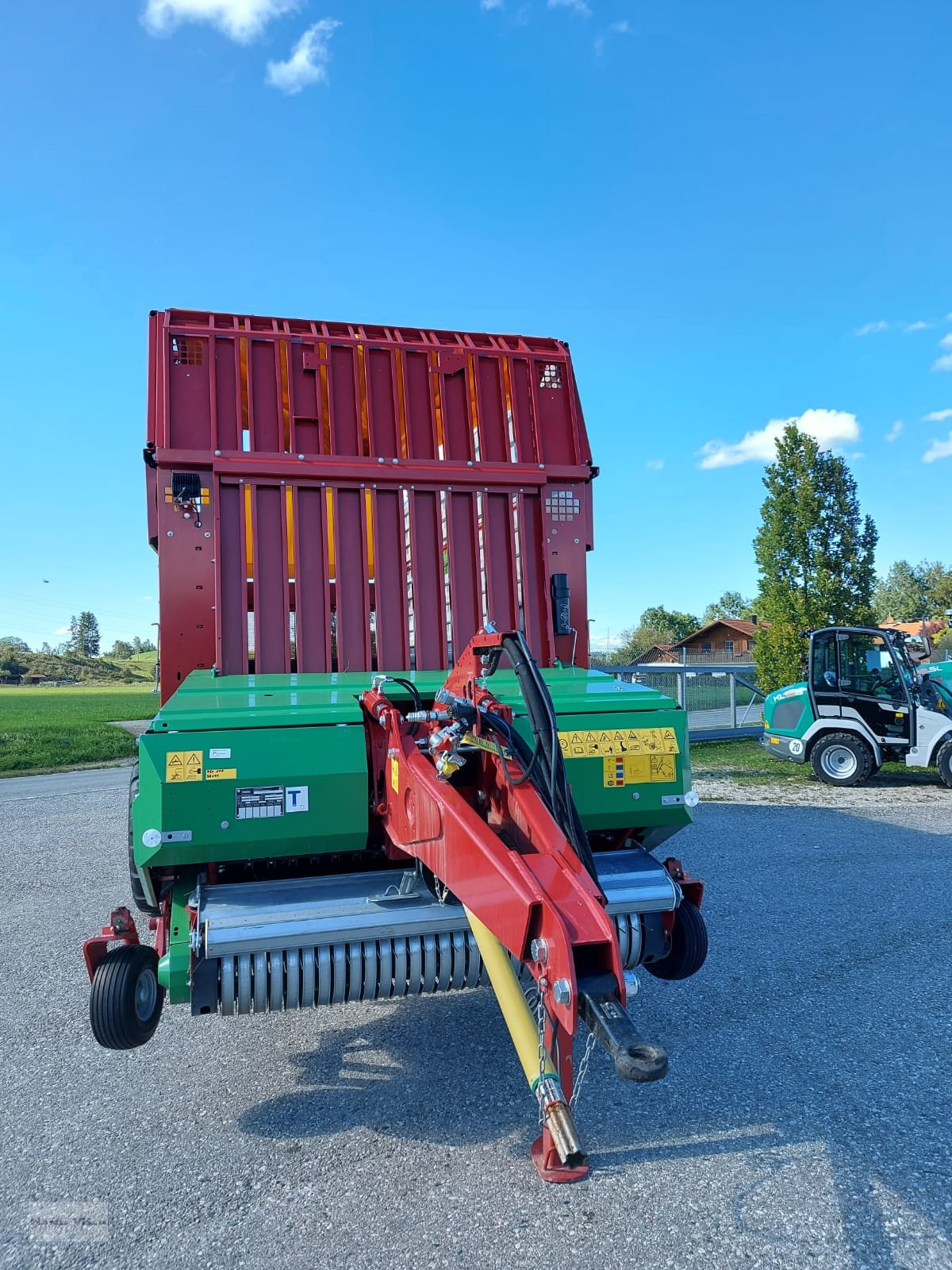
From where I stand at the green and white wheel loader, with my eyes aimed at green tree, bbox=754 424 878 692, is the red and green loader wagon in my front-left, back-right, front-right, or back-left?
back-left

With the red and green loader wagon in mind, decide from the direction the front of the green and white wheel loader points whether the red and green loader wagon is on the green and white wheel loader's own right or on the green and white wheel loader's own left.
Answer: on the green and white wheel loader's own right

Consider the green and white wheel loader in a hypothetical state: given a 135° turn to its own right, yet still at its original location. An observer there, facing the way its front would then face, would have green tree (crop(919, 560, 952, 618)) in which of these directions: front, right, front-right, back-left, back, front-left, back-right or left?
back-right

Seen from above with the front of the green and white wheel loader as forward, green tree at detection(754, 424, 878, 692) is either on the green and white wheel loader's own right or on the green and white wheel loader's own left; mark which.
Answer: on the green and white wheel loader's own left

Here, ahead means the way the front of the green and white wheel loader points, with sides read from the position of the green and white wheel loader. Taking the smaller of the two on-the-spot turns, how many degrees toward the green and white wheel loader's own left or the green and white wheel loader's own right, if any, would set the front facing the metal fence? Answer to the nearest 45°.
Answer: approximately 135° to the green and white wheel loader's own left

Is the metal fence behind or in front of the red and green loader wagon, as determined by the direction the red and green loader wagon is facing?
behind

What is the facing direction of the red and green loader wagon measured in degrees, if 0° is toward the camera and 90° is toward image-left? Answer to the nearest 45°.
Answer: approximately 0°

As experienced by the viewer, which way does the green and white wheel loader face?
facing to the right of the viewer

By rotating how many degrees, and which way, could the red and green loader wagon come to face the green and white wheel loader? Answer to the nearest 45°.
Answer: approximately 135° to its left

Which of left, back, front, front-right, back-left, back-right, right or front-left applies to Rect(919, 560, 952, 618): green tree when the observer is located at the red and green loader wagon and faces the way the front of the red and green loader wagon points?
back-left

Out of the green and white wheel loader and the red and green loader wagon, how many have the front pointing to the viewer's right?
1
